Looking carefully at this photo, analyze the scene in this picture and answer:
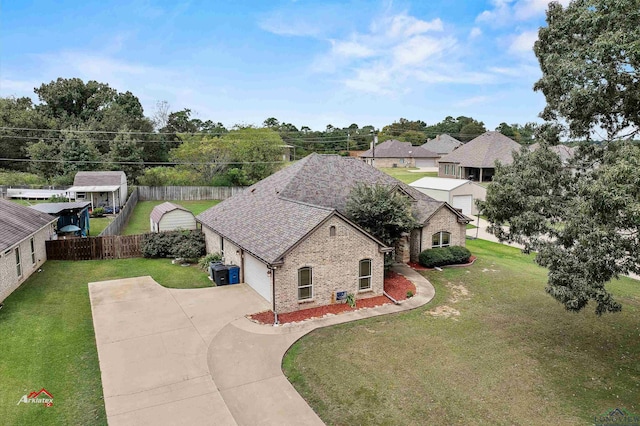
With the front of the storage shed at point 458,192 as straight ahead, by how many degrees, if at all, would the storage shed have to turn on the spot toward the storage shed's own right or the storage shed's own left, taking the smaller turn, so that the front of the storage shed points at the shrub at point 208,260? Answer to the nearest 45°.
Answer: approximately 90° to the storage shed's own right

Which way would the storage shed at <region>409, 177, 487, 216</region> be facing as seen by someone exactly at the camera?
facing the viewer and to the right of the viewer

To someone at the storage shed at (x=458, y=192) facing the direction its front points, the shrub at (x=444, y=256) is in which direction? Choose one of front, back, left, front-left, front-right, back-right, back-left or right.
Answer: front-right

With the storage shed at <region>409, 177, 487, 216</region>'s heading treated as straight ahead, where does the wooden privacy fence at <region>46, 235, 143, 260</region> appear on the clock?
The wooden privacy fence is roughly at 3 o'clock from the storage shed.

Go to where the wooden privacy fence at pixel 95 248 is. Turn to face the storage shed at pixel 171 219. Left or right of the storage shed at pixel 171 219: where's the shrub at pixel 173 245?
right

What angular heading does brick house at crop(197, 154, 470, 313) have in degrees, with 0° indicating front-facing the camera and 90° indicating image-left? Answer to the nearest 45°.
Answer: approximately 315°

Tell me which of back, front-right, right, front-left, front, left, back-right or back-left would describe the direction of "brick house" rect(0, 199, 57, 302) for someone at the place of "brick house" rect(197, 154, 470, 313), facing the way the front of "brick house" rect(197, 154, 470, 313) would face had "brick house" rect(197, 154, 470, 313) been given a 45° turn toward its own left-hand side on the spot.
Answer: back

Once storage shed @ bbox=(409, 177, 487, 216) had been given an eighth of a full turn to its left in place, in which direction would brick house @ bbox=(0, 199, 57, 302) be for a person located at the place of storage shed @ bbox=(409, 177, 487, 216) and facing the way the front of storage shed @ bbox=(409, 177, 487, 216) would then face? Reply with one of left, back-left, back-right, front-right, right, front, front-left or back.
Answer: back-right

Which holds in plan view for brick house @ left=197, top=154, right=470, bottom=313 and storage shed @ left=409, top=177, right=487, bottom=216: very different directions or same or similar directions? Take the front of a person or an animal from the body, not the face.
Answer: same or similar directions

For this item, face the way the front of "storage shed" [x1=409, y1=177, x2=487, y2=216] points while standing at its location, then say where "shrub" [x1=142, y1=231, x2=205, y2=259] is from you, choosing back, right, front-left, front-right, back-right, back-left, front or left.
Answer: right

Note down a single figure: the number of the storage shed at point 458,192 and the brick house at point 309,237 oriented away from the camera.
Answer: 0
